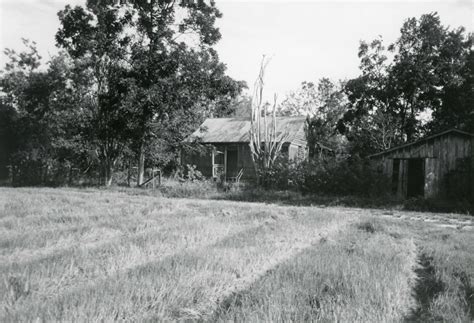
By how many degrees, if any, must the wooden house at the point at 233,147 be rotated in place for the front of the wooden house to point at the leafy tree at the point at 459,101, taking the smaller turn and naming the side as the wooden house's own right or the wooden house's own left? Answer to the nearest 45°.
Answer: approximately 90° to the wooden house's own left

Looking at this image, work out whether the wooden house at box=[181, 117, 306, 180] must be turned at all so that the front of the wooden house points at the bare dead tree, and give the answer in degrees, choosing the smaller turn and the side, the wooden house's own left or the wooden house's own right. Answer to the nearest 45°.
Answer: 0° — it already faces it

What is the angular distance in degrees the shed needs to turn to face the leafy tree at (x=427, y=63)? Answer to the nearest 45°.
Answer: approximately 180°

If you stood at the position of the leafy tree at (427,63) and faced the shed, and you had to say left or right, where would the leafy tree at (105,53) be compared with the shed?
right

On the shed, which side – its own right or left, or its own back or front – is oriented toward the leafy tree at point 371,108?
back

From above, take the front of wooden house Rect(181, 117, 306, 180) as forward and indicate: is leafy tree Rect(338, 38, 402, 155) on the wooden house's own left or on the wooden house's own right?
on the wooden house's own left

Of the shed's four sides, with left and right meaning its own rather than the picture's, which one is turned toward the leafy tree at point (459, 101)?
back

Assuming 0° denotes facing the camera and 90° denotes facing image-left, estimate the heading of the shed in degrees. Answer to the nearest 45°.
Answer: approximately 0°
